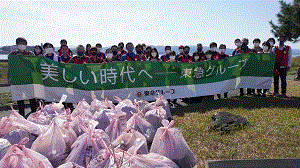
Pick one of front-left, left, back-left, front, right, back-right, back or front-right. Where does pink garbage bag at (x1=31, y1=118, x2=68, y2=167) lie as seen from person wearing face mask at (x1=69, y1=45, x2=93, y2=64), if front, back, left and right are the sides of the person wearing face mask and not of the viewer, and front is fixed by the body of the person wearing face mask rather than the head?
front

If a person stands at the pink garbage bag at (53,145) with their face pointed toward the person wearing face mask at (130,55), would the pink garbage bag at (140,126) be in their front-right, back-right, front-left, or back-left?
front-right

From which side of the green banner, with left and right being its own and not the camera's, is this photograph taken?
front

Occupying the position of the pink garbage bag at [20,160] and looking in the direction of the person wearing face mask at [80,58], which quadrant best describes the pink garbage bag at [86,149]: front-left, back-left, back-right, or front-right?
front-right

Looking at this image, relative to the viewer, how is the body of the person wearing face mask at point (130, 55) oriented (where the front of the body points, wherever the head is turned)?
toward the camera

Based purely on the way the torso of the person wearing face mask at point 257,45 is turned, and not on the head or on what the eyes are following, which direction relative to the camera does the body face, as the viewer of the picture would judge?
toward the camera

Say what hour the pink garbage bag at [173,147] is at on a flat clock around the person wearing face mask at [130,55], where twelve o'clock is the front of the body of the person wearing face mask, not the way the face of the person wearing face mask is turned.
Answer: The pink garbage bag is roughly at 12 o'clock from the person wearing face mask.

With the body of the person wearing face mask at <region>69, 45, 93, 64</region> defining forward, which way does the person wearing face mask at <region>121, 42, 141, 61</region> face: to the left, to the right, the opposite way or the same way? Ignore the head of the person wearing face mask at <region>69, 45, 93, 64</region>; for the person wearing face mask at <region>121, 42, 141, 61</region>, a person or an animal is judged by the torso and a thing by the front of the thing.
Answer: the same way

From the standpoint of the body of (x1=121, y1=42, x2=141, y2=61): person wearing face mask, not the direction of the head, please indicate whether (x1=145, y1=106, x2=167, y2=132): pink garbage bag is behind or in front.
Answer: in front

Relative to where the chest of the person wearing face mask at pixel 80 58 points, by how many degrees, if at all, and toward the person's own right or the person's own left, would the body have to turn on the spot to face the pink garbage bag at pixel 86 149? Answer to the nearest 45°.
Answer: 0° — they already face it

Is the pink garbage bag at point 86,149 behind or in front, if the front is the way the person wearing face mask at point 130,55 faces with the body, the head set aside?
in front
